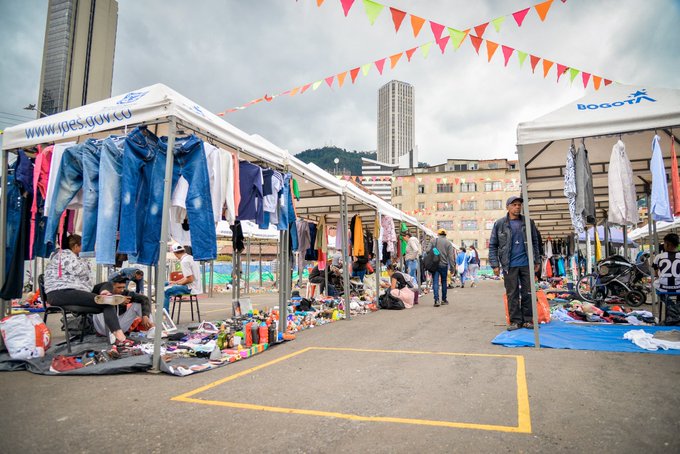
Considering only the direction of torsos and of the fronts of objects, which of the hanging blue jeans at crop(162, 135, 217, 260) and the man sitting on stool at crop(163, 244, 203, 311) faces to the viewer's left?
the man sitting on stool

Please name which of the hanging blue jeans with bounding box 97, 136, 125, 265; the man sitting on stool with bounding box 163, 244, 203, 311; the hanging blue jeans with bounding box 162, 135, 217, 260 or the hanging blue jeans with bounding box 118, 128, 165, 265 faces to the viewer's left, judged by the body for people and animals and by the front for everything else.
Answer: the man sitting on stool

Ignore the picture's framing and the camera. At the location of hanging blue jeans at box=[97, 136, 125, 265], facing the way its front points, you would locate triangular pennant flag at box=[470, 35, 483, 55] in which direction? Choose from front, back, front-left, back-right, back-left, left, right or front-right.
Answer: left

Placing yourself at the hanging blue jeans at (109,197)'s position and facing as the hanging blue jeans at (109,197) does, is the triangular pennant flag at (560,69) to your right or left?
on your left

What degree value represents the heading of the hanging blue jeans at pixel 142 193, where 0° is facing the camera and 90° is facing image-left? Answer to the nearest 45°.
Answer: approximately 0°

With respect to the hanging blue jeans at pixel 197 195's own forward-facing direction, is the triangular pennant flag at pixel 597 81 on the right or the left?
on its left

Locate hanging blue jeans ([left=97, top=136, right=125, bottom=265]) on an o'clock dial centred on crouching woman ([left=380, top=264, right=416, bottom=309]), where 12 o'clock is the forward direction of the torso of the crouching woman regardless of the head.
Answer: The hanging blue jeans is roughly at 10 o'clock from the crouching woman.

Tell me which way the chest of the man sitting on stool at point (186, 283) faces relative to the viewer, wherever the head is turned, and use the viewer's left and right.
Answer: facing to the left of the viewer
